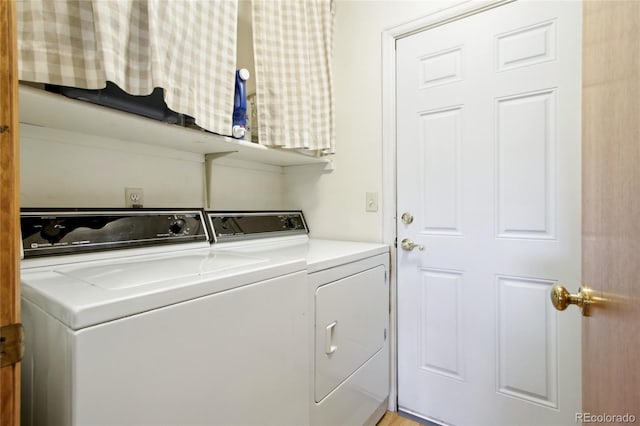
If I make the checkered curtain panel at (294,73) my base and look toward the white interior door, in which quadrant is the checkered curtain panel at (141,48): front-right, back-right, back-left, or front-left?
back-right

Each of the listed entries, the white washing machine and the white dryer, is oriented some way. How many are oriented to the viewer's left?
0

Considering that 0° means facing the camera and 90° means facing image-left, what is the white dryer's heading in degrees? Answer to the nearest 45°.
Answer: approximately 315°

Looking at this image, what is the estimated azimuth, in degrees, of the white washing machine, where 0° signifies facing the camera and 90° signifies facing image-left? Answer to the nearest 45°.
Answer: approximately 315°
